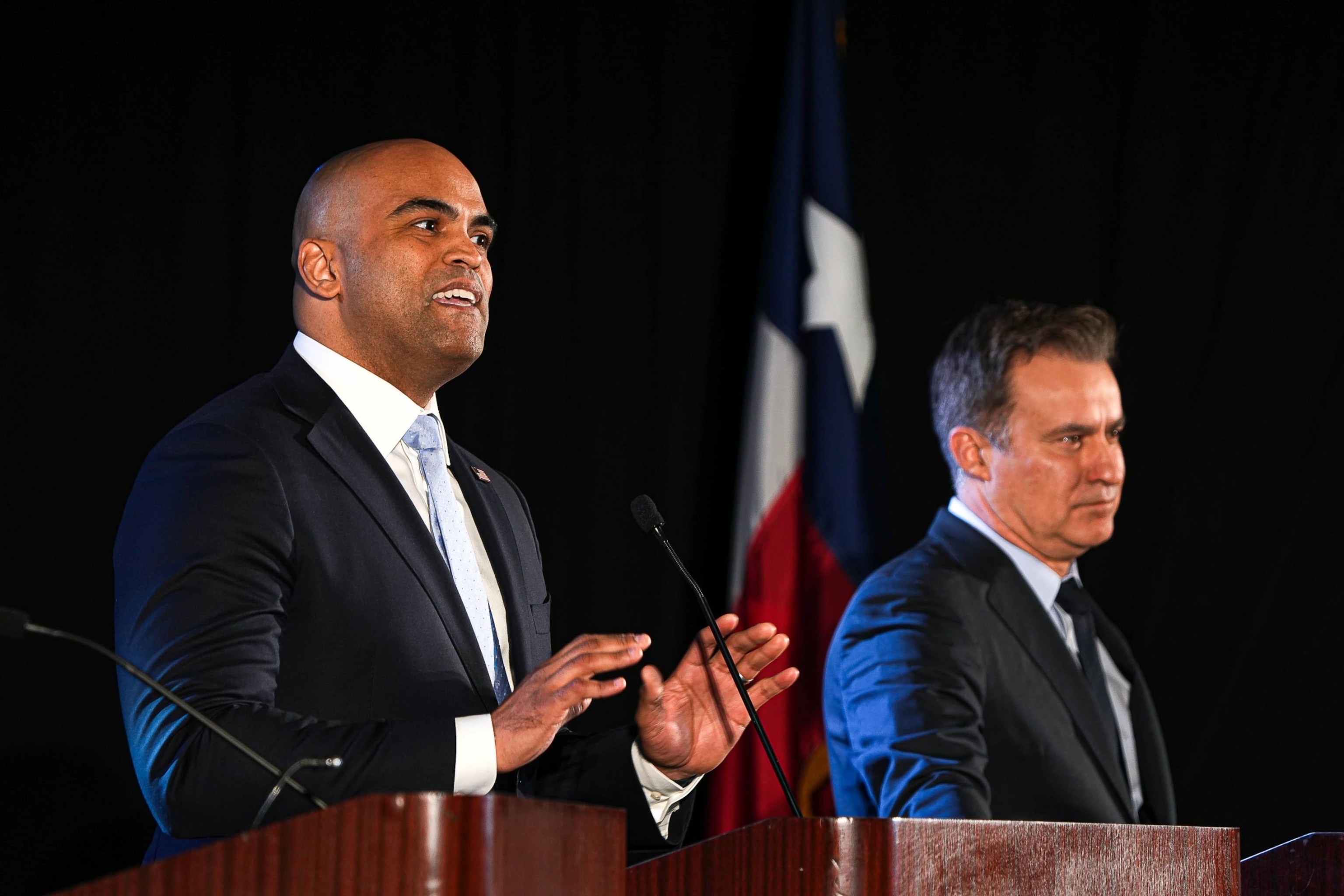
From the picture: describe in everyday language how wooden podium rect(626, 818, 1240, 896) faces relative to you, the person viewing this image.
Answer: facing the viewer and to the right of the viewer

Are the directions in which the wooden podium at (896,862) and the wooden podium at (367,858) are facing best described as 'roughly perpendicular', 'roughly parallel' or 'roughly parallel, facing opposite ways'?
roughly parallel

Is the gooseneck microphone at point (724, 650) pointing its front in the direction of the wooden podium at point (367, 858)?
no

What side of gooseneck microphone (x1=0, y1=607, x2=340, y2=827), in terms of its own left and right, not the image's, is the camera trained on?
left

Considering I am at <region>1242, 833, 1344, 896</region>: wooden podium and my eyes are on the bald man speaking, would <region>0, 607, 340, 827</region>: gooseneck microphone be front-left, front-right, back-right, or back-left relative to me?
front-left

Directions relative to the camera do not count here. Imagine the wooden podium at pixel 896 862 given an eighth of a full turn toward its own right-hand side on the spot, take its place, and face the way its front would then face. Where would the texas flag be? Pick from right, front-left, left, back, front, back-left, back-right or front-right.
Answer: back

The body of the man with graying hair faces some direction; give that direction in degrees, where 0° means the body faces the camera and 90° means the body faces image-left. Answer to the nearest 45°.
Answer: approximately 315°

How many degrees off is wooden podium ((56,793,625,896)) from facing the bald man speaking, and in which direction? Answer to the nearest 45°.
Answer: approximately 135° to its left

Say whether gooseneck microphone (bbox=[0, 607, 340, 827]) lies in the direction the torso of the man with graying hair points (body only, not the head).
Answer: no

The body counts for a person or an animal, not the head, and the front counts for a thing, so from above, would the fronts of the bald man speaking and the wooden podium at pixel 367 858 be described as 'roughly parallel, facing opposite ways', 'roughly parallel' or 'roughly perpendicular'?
roughly parallel

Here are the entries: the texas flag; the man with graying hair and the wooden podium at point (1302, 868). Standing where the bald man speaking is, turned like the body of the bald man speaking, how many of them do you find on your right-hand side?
0

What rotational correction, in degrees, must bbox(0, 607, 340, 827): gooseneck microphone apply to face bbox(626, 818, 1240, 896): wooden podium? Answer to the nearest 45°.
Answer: approximately 180°

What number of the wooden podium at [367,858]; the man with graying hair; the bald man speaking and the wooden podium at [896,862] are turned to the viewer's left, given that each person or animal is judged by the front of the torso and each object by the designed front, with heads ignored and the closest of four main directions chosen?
0

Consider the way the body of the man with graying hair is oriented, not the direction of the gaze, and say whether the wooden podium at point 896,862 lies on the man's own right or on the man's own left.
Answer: on the man's own right

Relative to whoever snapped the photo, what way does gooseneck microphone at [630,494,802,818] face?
facing to the left of the viewer

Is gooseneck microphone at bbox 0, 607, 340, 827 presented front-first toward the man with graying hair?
no
